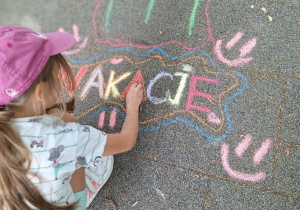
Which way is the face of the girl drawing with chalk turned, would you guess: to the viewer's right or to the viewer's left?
to the viewer's right

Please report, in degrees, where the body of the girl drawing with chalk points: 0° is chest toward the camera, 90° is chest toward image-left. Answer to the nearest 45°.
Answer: approximately 225°
